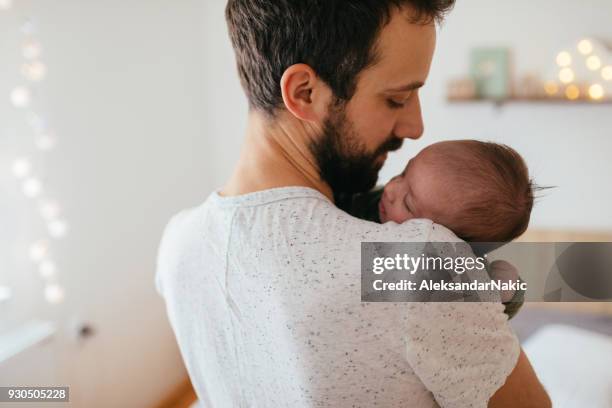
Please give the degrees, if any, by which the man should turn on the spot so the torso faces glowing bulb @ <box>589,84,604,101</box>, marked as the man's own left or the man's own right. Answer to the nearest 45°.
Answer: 0° — they already face it

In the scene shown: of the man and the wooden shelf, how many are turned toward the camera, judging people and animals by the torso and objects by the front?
1

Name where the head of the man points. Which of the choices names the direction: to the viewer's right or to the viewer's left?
to the viewer's right

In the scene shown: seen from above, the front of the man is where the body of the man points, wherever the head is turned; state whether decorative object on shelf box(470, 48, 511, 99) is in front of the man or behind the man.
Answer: in front

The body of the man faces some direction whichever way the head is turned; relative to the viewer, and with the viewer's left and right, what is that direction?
facing away from the viewer and to the right of the viewer

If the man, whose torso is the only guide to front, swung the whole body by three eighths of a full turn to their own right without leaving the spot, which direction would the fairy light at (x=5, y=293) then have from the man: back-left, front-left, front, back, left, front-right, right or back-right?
back-right

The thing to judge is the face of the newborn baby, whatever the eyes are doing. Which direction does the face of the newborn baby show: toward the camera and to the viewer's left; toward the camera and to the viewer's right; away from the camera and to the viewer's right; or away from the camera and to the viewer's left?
toward the camera and to the viewer's left

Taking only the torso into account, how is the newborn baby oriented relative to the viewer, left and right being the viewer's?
facing the viewer and to the left of the viewer

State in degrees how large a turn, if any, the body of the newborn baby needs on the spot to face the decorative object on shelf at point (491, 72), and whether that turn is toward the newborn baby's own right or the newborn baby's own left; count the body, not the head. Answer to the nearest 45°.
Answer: approximately 135° to the newborn baby's own right

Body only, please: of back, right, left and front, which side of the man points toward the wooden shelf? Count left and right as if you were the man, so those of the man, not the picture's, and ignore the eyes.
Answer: front

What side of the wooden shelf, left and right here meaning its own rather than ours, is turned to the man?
front

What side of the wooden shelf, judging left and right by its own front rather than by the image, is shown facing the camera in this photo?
front

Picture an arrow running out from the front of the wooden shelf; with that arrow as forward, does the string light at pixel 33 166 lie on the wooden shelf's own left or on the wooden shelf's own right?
on the wooden shelf's own right

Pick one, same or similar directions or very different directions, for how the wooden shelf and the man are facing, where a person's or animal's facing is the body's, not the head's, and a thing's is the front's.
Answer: very different directions

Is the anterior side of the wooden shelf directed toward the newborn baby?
yes

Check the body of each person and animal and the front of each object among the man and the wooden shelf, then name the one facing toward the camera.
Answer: the wooden shelf
